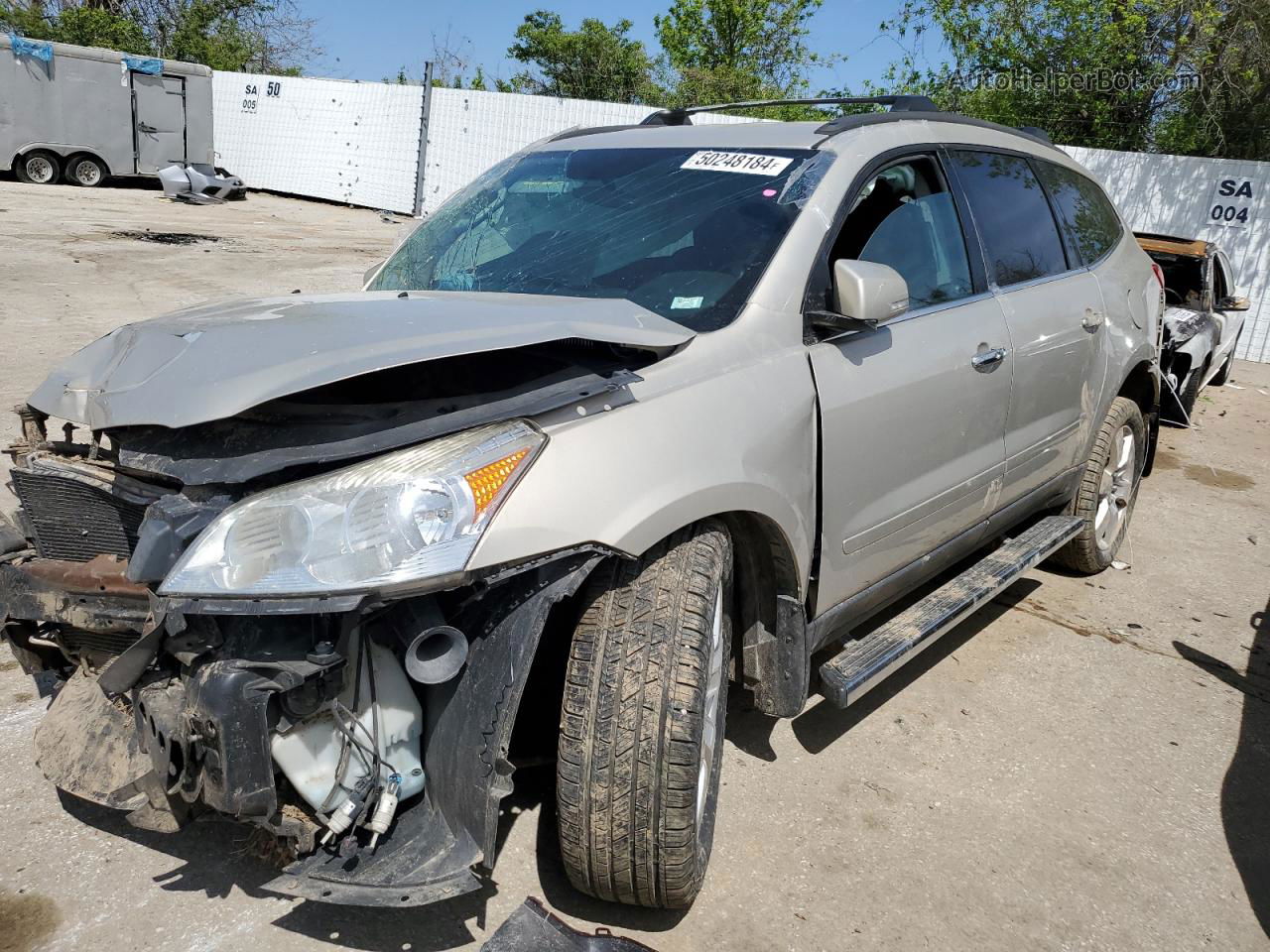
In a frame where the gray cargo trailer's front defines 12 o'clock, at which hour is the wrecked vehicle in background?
The wrecked vehicle in background is roughly at 2 o'clock from the gray cargo trailer.

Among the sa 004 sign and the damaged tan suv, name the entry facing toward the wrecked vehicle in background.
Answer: the sa 004 sign

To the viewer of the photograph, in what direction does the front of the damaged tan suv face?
facing the viewer and to the left of the viewer

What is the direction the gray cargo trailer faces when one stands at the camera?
facing to the right of the viewer

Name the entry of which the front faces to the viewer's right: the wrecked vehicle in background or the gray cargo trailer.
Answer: the gray cargo trailer

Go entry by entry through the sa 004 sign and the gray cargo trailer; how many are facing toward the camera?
1

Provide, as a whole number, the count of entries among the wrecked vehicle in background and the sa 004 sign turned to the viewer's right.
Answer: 0

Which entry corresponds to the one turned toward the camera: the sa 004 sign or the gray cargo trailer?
the sa 004 sign

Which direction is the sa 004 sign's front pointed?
toward the camera

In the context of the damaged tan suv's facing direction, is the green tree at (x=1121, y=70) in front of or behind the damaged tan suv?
behind

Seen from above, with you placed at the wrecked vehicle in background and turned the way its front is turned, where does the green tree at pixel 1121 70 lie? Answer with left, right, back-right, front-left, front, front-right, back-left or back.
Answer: back-right

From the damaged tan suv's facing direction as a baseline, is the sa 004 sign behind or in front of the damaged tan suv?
behind

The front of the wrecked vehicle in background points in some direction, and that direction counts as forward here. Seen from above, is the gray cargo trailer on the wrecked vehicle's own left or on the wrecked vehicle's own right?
on the wrecked vehicle's own right
